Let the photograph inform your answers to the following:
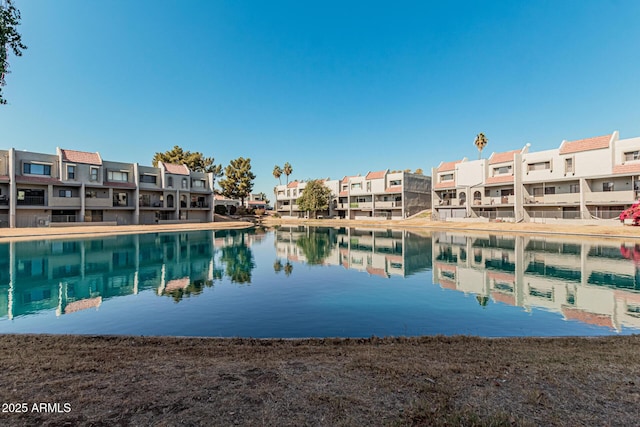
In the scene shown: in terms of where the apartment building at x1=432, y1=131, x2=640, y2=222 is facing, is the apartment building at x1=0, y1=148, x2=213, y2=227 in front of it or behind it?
in front

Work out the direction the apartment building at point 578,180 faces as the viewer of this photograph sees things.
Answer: facing the viewer and to the left of the viewer

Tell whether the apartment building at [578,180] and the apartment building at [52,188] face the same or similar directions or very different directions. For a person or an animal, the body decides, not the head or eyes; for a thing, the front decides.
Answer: very different directions

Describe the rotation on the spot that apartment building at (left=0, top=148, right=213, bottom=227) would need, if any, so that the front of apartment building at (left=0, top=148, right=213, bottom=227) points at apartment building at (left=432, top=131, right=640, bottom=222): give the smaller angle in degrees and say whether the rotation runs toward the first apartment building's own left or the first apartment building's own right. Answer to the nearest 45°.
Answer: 0° — it already faces it

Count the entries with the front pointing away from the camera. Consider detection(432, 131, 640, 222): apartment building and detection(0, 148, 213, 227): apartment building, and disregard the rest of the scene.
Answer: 0

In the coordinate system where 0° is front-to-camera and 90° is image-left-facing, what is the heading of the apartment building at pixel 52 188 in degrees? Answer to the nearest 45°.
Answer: approximately 315°
